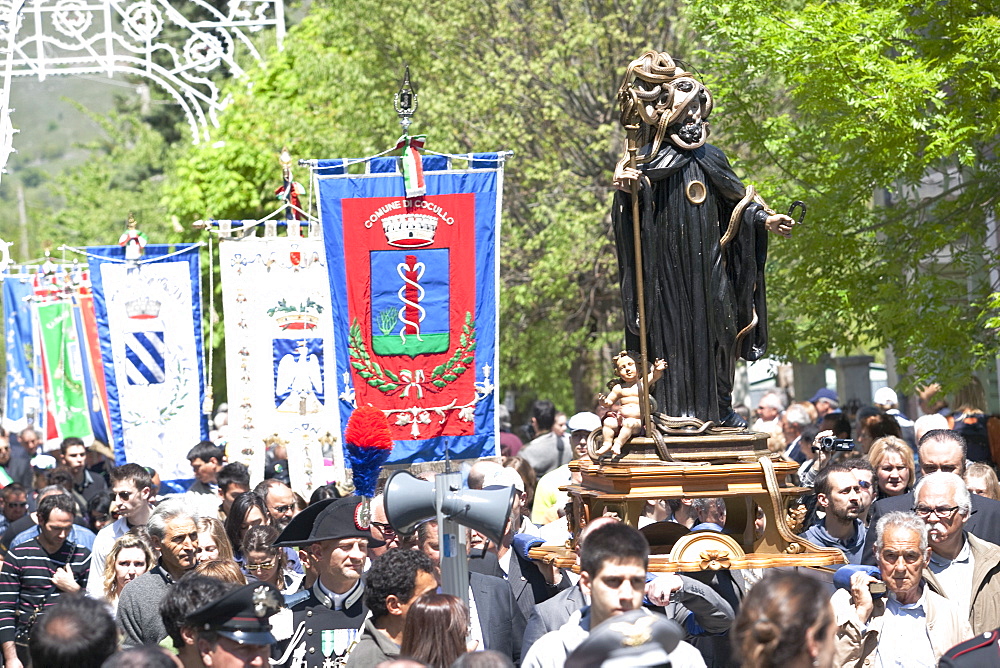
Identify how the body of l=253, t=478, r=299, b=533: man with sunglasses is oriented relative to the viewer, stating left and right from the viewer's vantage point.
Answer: facing the viewer and to the right of the viewer

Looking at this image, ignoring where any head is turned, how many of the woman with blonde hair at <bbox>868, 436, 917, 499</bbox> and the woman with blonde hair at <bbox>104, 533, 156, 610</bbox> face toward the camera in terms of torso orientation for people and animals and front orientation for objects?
2

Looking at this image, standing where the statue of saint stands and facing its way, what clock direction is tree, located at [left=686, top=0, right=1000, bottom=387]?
The tree is roughly at 8 o'clock from the statue of saint.

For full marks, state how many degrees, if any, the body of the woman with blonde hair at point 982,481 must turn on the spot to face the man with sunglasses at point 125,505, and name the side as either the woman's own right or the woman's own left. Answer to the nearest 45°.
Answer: approximately 45° to the woman's own right

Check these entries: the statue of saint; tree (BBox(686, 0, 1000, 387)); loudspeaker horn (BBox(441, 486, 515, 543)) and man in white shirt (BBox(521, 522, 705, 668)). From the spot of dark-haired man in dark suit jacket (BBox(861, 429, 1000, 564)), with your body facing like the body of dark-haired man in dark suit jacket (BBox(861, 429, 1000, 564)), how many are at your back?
1

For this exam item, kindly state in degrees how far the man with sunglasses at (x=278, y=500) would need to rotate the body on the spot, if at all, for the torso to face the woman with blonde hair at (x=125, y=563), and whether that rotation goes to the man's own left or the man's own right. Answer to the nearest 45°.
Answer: approximately 90° to the man's own right

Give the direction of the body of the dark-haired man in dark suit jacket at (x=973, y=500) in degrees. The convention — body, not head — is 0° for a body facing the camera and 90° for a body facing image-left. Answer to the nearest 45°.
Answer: approximately 0°
